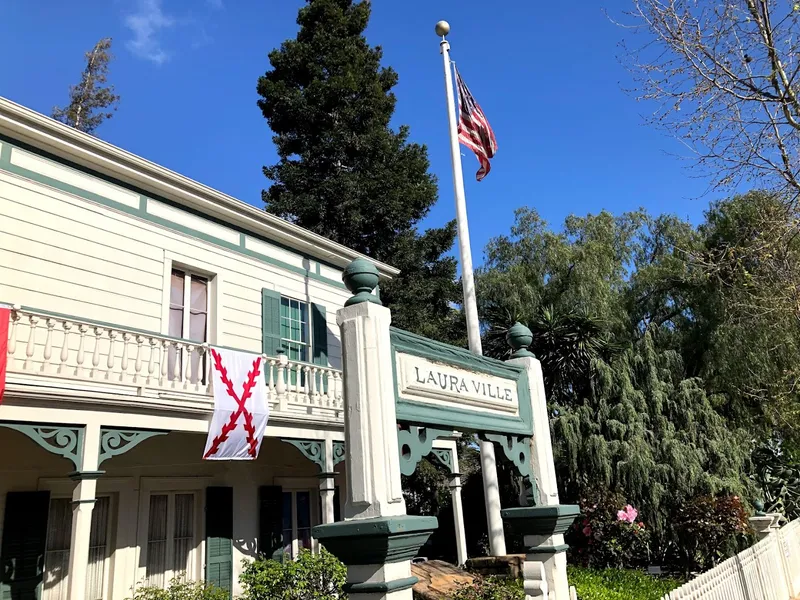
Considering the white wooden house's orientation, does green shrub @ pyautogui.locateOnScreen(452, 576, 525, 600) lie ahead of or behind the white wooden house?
ahead

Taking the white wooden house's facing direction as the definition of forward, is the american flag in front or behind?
in front

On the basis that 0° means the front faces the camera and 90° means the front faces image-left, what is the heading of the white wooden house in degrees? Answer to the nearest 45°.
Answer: approximately 315°

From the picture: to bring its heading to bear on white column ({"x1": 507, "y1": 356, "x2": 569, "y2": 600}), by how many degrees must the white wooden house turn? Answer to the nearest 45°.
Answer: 0° — it already faces it

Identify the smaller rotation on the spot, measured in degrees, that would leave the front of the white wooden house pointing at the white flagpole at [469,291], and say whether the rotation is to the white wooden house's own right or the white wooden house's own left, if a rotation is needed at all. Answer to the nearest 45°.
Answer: approximately 45° to the white wooden house's own left

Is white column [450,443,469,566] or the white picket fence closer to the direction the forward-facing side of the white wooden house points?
the white picket fence

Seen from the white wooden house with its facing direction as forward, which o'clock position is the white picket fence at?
The white picket fence is roughly at 11 o'clock from the white wooden house.
